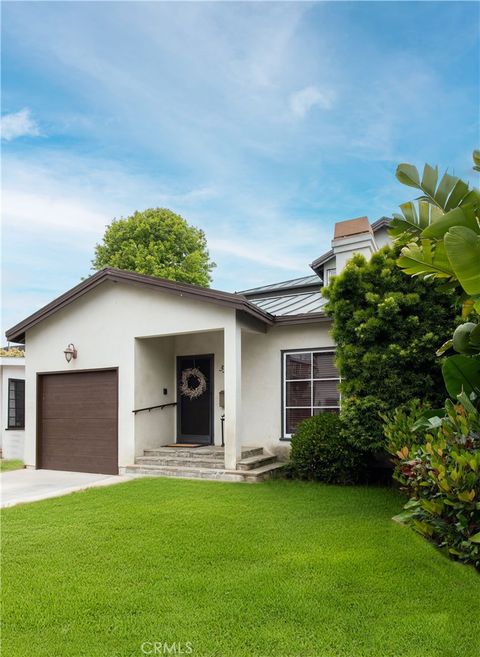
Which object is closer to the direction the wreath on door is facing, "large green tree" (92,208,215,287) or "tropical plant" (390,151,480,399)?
the tropical plant

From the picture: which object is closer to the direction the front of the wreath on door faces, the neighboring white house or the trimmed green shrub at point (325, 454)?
the trimmed green shrub

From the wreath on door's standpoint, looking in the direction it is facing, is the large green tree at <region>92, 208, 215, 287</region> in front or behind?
behind

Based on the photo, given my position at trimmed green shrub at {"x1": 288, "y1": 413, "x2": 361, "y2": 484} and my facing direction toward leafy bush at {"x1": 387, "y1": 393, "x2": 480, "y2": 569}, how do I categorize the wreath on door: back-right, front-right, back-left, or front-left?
back-right

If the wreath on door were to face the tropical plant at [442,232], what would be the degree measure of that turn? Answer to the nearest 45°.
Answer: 0° — it already faces it

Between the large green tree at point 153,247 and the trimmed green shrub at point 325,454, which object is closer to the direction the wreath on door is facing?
the trimmed green shrub

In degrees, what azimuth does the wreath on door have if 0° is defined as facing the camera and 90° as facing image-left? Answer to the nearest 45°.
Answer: approximately 0°
